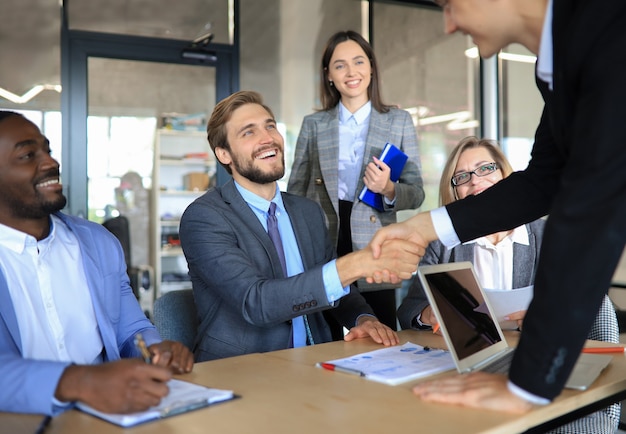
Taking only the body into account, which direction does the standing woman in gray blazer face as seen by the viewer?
toward the camera

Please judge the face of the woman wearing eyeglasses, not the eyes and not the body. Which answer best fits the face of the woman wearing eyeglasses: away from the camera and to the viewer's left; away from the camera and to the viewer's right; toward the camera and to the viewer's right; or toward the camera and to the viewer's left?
toward the camera and to the viewer's left

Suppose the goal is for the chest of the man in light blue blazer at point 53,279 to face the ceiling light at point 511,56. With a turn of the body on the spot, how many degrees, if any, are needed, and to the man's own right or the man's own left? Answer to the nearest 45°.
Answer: approximately 90° to the man's own left

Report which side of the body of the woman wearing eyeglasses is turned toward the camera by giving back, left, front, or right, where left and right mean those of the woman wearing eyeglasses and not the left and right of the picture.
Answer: front

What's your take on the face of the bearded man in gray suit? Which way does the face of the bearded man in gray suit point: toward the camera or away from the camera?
toward the camera

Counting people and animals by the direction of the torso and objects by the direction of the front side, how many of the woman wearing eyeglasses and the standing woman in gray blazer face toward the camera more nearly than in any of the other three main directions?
2

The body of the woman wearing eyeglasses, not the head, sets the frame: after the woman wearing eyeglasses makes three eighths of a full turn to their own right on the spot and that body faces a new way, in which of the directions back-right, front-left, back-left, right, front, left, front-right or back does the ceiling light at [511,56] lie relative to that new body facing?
front-right

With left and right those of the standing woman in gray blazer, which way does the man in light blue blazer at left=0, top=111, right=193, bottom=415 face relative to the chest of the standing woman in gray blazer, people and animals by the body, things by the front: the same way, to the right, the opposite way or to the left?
to the left

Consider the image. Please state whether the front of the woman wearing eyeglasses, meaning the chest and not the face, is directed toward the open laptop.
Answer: yes

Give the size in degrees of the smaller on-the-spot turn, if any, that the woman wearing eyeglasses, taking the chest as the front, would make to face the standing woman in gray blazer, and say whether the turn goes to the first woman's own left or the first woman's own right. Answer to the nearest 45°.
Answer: approximately 135° to the first woman's own right

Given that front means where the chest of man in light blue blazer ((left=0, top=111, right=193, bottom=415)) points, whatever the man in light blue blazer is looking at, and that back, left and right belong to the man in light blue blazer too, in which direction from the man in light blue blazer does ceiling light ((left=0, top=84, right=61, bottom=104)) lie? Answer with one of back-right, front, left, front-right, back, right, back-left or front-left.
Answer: back-left
